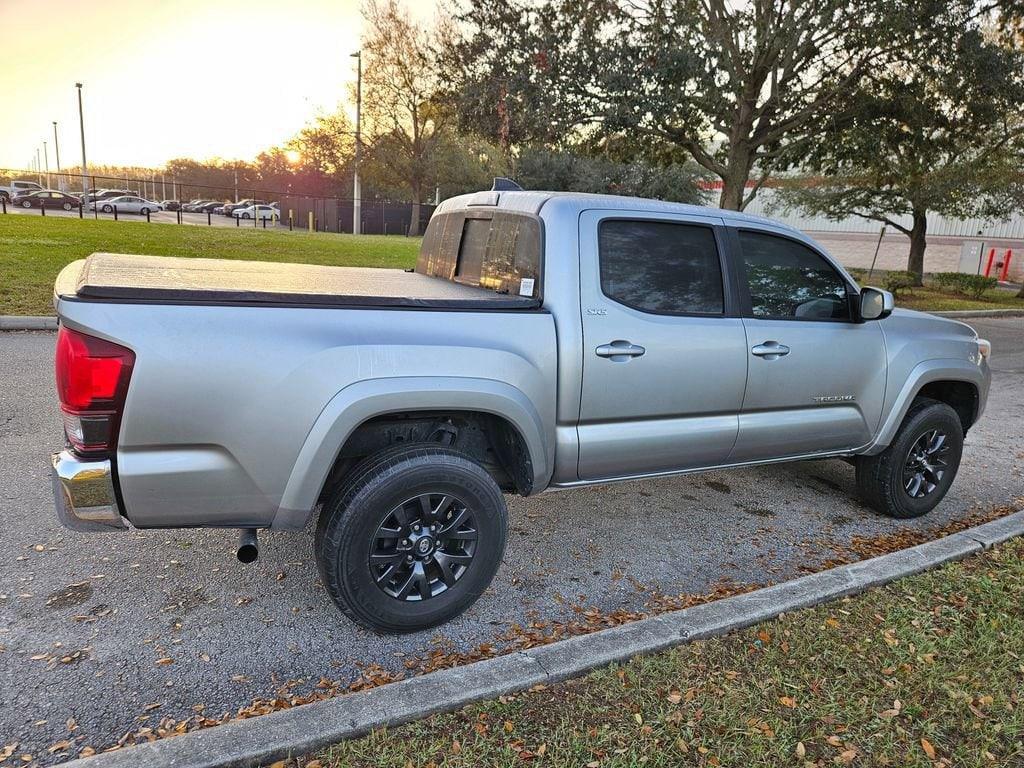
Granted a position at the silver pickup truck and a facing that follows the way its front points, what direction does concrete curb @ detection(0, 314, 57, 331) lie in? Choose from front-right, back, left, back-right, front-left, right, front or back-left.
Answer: left

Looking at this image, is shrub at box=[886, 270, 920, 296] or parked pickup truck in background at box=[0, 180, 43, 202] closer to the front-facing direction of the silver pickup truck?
the shrub

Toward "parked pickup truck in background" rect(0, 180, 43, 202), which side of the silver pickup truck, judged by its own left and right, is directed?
left

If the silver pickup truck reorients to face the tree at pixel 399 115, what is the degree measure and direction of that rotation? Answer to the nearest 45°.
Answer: approximately 45° to its left

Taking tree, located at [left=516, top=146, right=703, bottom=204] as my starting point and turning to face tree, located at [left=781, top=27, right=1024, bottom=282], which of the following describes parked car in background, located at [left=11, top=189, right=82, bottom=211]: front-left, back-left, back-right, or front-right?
back-right

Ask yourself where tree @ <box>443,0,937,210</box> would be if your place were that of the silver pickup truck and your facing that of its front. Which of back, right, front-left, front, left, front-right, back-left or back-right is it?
front-left

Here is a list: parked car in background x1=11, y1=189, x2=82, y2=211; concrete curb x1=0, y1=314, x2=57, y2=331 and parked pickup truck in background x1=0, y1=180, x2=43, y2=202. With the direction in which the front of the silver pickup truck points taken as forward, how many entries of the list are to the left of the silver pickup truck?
3

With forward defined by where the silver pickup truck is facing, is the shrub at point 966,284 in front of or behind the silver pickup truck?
in front

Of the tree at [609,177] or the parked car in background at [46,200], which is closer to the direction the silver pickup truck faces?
the tree

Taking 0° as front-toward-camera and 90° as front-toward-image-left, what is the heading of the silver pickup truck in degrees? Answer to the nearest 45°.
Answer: approximately 225°
